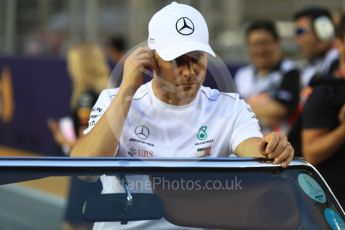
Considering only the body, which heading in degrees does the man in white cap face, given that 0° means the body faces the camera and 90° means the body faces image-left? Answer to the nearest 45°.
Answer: approximately 0°

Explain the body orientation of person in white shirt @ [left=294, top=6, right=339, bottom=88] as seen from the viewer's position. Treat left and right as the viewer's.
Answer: facing to the left of the viewer
